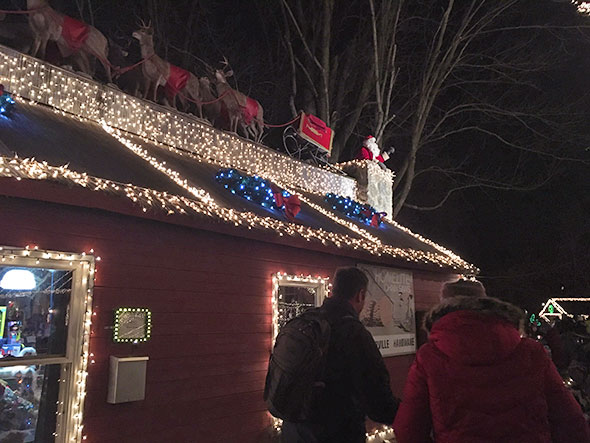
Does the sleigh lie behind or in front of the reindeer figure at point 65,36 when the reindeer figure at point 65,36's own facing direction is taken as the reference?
behind

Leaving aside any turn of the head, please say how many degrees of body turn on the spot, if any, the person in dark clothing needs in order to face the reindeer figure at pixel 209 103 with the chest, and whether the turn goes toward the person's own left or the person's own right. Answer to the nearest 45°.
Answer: approximately 90° to the person's own left

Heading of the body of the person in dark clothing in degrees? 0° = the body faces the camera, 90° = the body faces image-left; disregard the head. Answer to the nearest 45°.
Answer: approximately 225°

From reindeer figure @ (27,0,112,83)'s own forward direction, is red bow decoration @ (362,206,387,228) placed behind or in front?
behind

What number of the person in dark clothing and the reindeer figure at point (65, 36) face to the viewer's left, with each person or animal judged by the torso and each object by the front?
1

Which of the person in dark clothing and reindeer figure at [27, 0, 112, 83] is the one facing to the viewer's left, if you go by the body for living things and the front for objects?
the reindeer figure

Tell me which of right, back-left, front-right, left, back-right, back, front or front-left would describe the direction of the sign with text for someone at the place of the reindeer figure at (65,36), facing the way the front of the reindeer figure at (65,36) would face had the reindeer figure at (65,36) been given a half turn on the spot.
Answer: front

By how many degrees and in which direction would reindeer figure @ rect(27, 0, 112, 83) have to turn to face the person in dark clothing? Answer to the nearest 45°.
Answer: approximately 90° to its left

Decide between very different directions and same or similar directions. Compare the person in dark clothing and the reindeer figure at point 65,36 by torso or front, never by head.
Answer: very different directions

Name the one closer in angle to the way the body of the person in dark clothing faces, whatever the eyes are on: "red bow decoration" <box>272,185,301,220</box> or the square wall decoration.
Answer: the red bow decoration

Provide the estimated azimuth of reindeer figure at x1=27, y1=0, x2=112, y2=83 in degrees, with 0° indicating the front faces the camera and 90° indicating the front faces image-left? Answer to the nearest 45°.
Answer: approximately 90°
